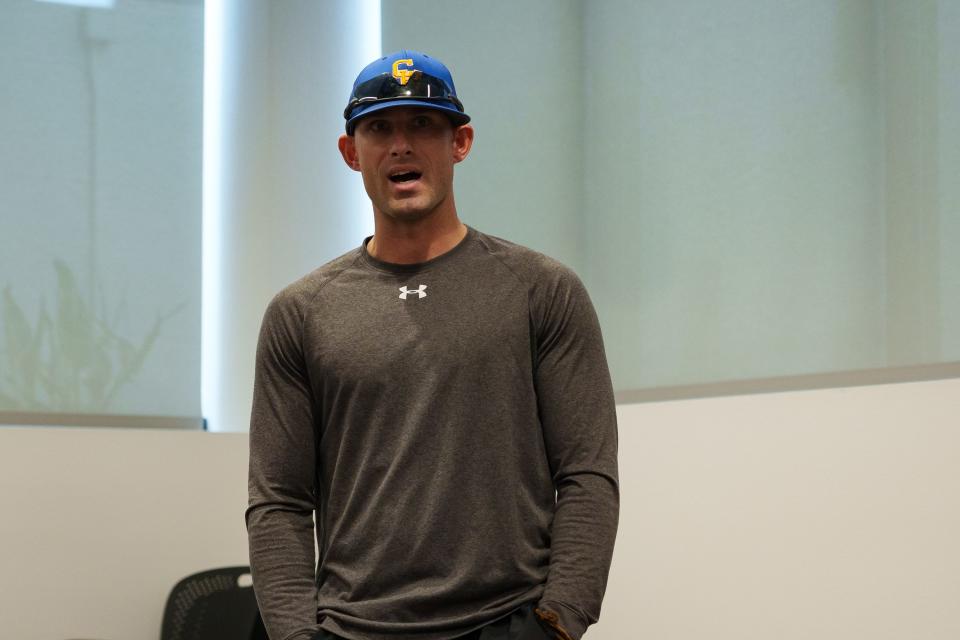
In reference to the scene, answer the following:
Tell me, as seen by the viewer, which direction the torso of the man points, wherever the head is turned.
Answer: toward the camera

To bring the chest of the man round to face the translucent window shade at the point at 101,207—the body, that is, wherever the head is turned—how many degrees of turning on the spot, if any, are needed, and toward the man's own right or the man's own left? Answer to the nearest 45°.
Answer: approximately 135° to the man's own right

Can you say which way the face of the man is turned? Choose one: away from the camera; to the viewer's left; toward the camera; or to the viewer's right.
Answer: toward the camera

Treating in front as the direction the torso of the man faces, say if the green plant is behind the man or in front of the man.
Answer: behind
